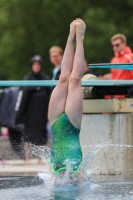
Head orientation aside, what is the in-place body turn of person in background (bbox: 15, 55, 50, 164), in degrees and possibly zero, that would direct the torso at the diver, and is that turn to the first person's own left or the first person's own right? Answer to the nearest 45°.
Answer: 0° — they already face them

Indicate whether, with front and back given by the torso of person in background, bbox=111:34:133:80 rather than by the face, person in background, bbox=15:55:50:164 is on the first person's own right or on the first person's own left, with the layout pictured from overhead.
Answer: on the first person's own right

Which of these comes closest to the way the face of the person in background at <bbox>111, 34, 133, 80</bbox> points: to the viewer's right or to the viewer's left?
to the viewer's left

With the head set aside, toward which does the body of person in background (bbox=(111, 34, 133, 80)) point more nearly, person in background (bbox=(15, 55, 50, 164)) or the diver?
the diver

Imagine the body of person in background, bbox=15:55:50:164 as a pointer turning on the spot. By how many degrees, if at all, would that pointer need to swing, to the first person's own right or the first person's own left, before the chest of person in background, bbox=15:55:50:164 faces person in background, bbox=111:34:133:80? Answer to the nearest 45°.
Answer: approximately 45° to the first person's own left

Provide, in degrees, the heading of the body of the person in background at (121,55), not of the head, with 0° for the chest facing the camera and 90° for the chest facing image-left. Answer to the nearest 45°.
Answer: approximately 45°

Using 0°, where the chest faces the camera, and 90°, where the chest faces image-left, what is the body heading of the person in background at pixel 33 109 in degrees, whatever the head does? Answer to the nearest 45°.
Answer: approximately 0°

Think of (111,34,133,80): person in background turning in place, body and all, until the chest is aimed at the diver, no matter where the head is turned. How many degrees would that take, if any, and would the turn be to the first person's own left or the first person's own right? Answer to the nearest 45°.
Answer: approximately 45° to the first person's own left
